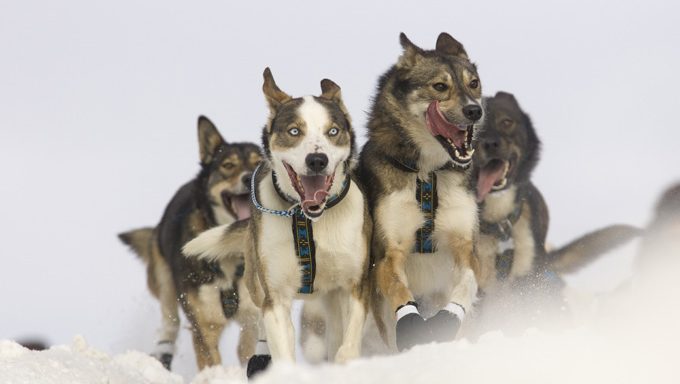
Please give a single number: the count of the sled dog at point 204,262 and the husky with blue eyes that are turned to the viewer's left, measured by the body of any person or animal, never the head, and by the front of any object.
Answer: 0

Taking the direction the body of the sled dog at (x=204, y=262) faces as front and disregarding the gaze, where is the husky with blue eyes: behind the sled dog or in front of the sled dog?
in front

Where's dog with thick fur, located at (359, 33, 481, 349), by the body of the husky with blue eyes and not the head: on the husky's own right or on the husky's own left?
on the husky's own left

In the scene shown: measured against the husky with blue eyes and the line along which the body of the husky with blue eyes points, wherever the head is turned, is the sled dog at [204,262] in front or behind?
behind

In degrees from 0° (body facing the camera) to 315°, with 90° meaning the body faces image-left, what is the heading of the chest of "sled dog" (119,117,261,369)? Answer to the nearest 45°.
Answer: approximately 315°

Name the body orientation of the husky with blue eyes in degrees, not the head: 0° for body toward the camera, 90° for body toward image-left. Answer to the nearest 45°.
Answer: approximately 0°

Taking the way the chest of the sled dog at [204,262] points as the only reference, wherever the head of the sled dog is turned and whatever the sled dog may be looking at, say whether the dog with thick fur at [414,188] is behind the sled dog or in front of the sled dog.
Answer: in front
